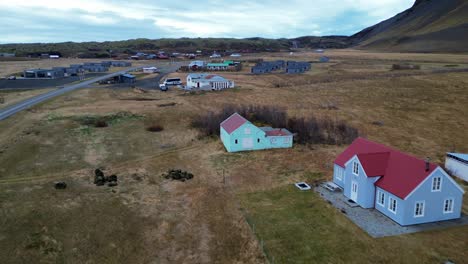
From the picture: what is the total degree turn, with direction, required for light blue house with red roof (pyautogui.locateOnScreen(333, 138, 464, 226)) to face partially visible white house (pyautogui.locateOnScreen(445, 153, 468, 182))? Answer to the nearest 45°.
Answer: approximately 135° to its right

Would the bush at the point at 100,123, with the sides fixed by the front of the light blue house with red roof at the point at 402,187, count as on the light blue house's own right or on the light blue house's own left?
on the light blue house's own right

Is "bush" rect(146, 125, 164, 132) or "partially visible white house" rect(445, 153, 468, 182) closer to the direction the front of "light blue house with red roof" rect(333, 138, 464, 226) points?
the bush

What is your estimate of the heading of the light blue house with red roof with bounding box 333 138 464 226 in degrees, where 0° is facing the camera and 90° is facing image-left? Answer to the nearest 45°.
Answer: approximately 45°

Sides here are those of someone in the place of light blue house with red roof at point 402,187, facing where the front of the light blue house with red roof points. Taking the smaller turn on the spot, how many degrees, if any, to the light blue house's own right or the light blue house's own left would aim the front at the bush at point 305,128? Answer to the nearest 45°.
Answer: approximately 90° to the light blue house's own right
